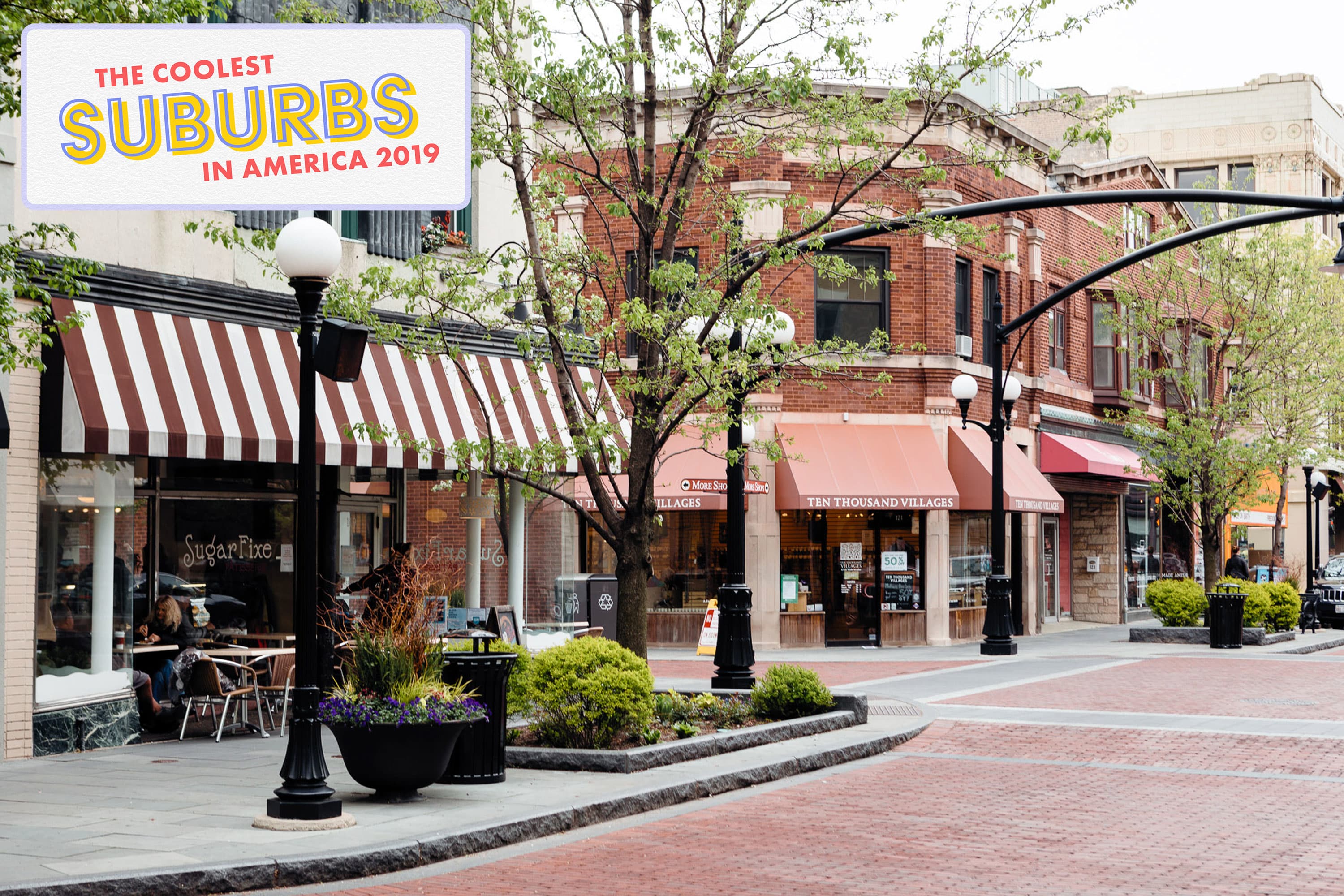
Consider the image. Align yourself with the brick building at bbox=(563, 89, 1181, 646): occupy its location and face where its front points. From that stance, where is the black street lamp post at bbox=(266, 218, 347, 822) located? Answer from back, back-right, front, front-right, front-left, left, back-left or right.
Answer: front

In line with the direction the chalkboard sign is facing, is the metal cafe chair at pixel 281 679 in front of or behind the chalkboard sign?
in front

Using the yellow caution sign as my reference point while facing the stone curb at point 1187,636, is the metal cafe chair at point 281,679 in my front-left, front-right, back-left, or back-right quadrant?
back-right

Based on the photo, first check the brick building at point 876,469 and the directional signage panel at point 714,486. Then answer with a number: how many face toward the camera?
2

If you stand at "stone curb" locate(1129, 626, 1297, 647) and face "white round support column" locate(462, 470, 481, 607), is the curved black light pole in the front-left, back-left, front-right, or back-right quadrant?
front-left

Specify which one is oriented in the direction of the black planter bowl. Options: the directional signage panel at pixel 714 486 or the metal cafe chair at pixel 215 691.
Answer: the directional signage panel

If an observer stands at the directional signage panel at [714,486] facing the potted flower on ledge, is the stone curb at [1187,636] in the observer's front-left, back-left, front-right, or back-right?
back-left

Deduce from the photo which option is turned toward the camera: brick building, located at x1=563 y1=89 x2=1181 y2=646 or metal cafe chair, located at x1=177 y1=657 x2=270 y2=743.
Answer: the brick building

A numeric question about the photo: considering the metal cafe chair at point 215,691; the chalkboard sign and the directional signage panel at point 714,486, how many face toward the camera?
2

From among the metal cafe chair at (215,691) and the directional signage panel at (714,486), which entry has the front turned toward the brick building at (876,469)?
the metal cafe chair

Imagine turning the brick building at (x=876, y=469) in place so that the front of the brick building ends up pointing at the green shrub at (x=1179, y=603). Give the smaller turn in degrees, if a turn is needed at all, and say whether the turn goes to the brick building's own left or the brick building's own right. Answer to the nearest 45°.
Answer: approximately 90° to the brick building's own left

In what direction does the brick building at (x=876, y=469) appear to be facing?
toward the camera

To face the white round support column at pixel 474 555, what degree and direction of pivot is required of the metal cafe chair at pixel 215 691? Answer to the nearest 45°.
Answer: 0° — it already faces it

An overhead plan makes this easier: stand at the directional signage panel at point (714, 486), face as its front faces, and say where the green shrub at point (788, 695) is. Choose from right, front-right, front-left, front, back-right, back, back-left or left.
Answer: front
